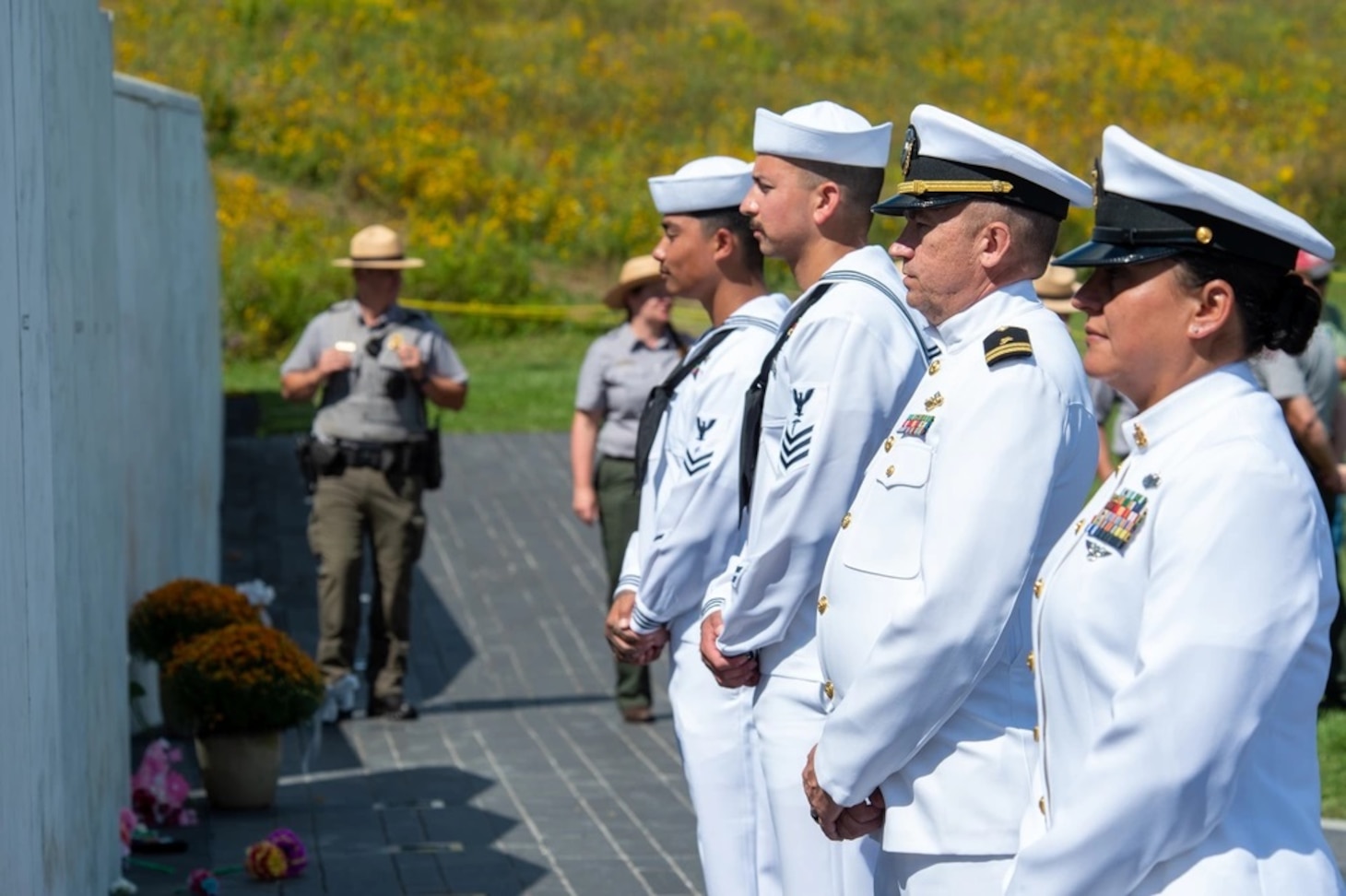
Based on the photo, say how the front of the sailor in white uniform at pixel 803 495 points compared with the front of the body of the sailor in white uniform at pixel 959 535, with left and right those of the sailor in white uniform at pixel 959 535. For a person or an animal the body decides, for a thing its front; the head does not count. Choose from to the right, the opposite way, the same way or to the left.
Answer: the same way

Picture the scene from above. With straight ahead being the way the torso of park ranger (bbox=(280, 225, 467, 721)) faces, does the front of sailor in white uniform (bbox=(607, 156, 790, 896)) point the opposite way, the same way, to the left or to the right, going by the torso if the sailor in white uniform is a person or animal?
to the right

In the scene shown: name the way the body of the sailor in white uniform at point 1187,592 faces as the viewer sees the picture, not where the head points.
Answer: to the viewer's left

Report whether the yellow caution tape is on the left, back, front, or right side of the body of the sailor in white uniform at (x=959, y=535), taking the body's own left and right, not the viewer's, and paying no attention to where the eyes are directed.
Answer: right

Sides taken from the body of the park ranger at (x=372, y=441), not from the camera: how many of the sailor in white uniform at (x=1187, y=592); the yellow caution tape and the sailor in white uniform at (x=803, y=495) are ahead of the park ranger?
2

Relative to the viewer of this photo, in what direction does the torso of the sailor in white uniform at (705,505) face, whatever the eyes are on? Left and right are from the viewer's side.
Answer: facing to the left of the viewer

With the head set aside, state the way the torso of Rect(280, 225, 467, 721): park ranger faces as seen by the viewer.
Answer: toward the camera

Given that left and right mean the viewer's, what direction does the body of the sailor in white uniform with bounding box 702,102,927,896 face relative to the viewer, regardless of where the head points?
facing to the left of the viewer

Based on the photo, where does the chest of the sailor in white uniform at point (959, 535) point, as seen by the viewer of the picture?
to the viewer's left

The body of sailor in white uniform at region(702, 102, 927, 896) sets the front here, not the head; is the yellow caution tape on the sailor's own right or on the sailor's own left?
on the sailor's own right

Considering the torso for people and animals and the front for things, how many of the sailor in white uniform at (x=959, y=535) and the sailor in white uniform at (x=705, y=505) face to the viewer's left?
2

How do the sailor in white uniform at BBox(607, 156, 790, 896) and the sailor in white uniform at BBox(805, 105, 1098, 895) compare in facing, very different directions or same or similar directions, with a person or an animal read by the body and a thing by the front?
same or similar directions

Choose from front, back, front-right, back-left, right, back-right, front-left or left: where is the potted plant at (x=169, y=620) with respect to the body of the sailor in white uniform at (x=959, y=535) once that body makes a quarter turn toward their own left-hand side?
back-right

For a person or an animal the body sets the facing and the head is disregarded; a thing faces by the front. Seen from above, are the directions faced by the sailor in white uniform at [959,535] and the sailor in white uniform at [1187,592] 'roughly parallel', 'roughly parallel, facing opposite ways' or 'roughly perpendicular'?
roughly parallel

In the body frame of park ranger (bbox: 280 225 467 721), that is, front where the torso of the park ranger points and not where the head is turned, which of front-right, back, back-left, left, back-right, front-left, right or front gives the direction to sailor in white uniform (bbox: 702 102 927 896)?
front

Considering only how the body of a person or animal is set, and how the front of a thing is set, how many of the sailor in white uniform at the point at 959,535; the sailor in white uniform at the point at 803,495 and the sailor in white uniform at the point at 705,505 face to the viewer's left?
3

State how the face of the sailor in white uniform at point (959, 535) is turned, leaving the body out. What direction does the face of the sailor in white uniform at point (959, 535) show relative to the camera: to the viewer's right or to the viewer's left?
to the viewer's left
